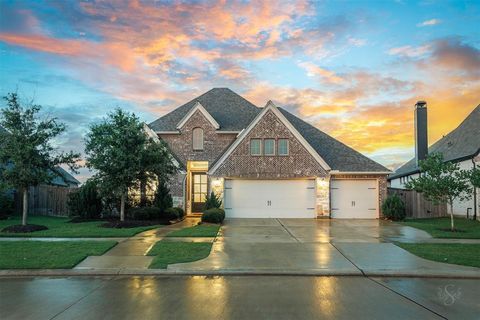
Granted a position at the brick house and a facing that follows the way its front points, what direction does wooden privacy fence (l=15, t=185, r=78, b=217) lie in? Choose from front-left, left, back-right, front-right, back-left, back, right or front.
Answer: right

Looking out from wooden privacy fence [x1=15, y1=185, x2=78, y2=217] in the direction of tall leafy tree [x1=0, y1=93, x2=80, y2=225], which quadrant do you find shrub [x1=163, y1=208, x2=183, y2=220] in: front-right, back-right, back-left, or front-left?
front-left

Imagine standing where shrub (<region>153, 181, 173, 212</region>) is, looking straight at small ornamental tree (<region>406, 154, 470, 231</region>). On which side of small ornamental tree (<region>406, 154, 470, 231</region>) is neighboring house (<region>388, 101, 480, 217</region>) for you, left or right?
left

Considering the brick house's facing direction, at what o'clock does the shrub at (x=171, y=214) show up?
The shrub is roughly at 2 o'clock from the brick house.

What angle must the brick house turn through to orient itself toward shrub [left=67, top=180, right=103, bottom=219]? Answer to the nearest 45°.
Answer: approximately 90° to its right

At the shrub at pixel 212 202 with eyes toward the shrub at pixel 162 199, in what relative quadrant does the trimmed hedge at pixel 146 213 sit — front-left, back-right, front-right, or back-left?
front-left

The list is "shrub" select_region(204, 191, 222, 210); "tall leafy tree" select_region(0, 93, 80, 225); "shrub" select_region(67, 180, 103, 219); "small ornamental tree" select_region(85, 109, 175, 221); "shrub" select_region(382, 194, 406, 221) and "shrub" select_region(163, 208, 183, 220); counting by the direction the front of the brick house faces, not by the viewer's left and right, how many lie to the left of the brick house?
1

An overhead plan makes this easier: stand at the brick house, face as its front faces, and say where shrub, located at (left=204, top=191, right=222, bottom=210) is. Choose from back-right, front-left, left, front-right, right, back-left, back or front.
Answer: front-right

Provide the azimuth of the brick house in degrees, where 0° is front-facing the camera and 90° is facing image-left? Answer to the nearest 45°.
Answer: approximately 0°

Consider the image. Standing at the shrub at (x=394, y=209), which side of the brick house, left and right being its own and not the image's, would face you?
left

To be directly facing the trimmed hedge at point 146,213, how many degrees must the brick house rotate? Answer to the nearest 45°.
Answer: approximately 45° to its right
